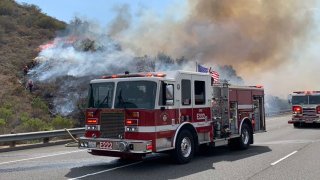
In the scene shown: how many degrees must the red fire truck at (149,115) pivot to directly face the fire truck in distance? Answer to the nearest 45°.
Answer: approximately 180°

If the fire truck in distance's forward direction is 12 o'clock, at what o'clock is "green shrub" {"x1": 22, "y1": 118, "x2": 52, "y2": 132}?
The green shrub is roughly at 2 o'clock from the fire truck in distance.

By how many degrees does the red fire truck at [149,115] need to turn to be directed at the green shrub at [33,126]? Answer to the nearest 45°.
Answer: approximately 90° to its right

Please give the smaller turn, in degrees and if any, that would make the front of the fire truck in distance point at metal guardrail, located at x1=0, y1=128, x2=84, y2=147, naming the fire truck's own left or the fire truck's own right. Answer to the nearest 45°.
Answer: approximately 45° to the fire truck's own right

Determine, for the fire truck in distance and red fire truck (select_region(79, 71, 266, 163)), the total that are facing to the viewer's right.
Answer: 0

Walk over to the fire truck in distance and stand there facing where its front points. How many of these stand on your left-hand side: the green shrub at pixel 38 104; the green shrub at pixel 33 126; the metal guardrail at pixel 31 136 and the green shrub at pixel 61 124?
0

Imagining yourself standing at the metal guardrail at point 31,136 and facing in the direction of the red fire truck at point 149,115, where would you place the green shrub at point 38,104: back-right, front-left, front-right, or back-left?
back-left

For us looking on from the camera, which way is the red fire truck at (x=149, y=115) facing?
facing the viewer and to the left of the viewer

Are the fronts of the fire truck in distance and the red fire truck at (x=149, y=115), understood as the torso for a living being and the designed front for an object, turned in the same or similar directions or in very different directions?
same or similar directions

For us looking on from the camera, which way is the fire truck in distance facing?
facing the viewer

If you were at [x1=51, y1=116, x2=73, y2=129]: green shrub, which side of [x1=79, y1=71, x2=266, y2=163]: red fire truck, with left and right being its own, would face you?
right

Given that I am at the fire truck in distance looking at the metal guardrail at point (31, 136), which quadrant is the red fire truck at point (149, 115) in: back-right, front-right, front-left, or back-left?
front-left

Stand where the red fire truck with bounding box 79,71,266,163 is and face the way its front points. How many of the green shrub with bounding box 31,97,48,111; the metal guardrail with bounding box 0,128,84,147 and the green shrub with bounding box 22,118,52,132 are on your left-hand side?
0

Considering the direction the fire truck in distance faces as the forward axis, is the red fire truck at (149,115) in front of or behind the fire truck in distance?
in front
